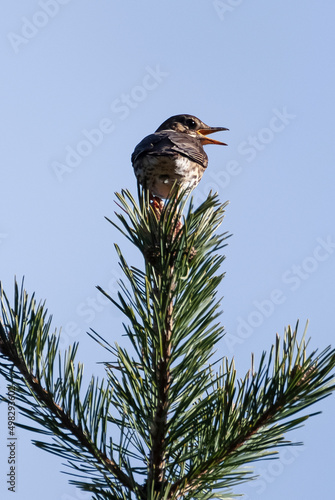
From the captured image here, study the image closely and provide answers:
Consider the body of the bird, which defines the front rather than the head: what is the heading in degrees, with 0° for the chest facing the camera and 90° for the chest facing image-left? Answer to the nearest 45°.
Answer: approximately 225°

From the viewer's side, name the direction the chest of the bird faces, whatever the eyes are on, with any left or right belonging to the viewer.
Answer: facing away from the viewer and to the right of the viewer
